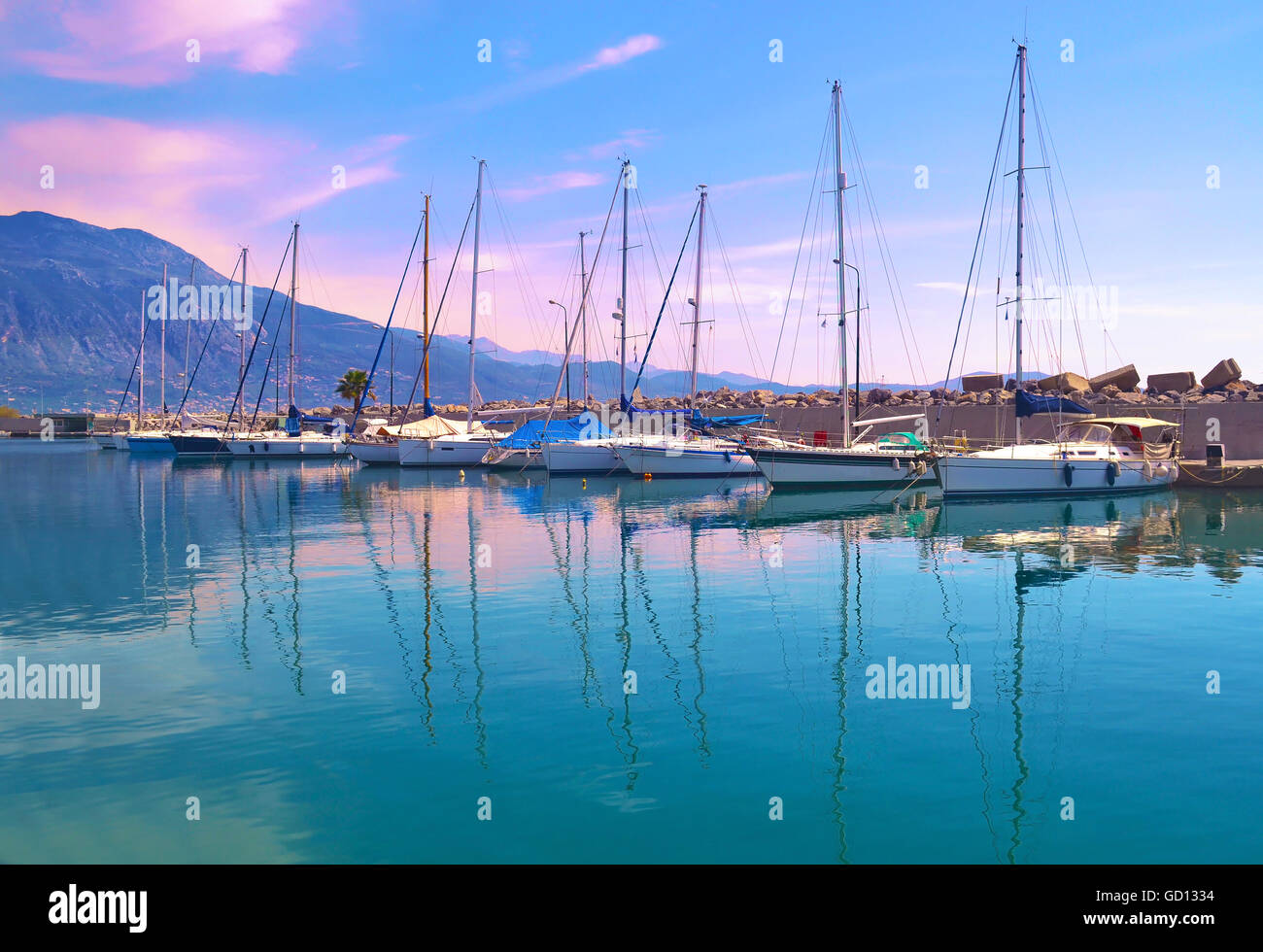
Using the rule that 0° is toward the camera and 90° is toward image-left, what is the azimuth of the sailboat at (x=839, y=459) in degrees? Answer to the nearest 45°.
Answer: approximately 45°

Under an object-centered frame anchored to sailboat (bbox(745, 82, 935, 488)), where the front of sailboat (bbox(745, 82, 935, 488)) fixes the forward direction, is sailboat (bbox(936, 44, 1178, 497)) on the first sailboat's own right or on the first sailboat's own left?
on the first sailboat's own left
